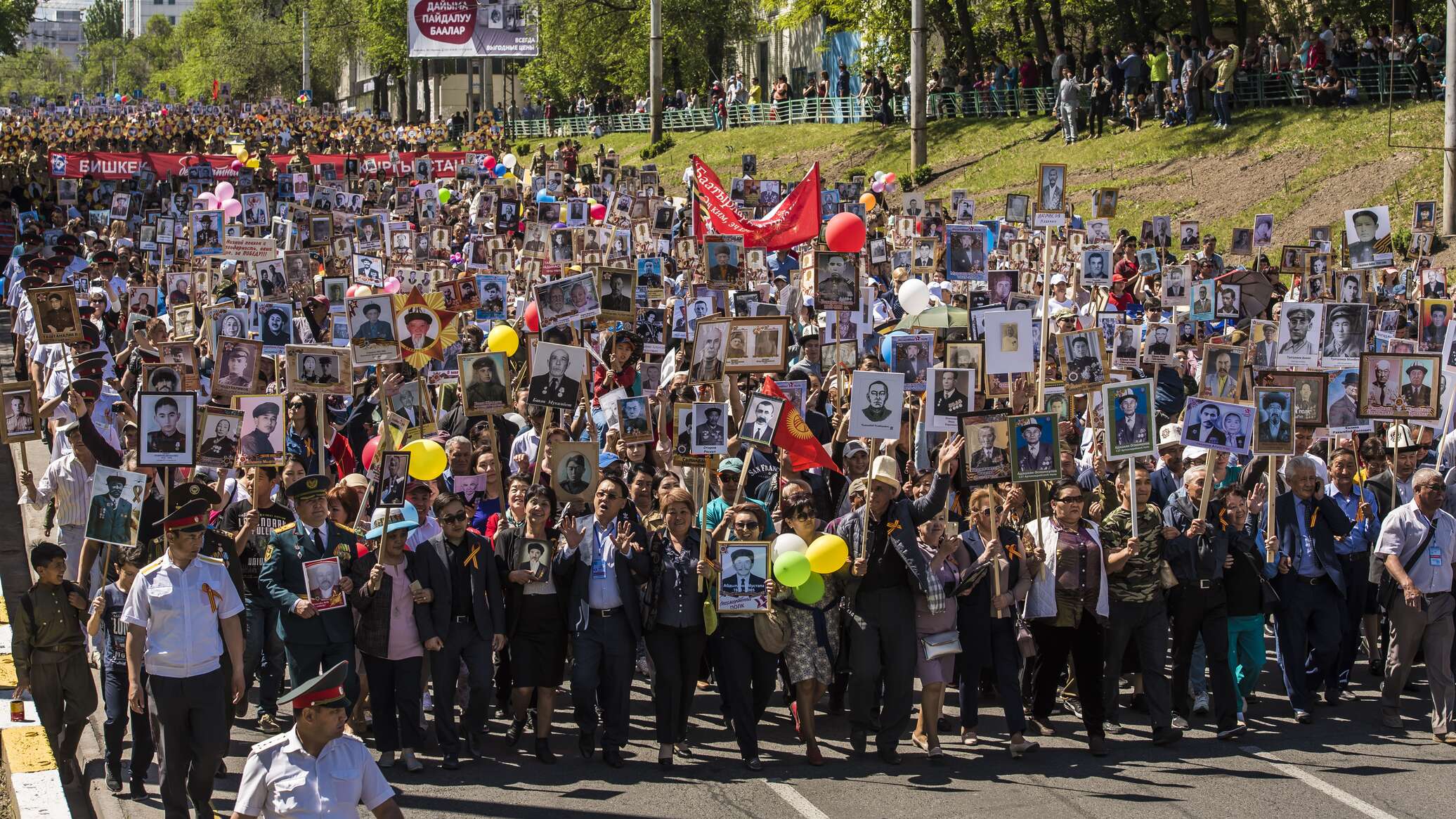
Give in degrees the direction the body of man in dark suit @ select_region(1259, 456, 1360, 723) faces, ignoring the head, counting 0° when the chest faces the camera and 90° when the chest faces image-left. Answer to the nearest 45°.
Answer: approximately 0°

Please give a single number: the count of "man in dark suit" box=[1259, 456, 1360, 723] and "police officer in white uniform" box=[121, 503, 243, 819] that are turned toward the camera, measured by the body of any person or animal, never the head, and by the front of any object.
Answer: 2

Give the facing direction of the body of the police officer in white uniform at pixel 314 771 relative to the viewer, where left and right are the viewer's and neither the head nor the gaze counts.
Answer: facing the viewer and to the right of the viewer

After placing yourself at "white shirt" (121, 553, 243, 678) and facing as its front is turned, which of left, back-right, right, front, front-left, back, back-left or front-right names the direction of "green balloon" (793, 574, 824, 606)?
left

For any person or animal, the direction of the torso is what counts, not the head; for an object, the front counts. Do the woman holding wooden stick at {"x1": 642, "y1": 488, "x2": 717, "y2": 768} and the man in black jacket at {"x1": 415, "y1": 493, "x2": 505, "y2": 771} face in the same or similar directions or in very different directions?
same or similar directions

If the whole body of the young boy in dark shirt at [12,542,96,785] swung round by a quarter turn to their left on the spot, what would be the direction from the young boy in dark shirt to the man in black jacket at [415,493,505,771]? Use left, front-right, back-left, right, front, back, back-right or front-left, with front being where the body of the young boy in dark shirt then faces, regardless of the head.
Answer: front-right

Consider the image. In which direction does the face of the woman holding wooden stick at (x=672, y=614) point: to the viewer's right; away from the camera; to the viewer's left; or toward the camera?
toward the camera

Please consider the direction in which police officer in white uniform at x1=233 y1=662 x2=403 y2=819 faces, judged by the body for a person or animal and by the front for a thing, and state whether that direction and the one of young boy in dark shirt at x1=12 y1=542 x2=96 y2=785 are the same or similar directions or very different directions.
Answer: same or similar directions

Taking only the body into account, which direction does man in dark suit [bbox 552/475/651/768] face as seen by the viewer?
toward the camera

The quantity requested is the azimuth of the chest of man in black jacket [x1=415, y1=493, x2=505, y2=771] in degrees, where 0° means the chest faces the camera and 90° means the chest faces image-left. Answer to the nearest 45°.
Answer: approximately 0°

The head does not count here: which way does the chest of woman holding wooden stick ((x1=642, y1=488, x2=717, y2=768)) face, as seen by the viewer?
toward the camera
